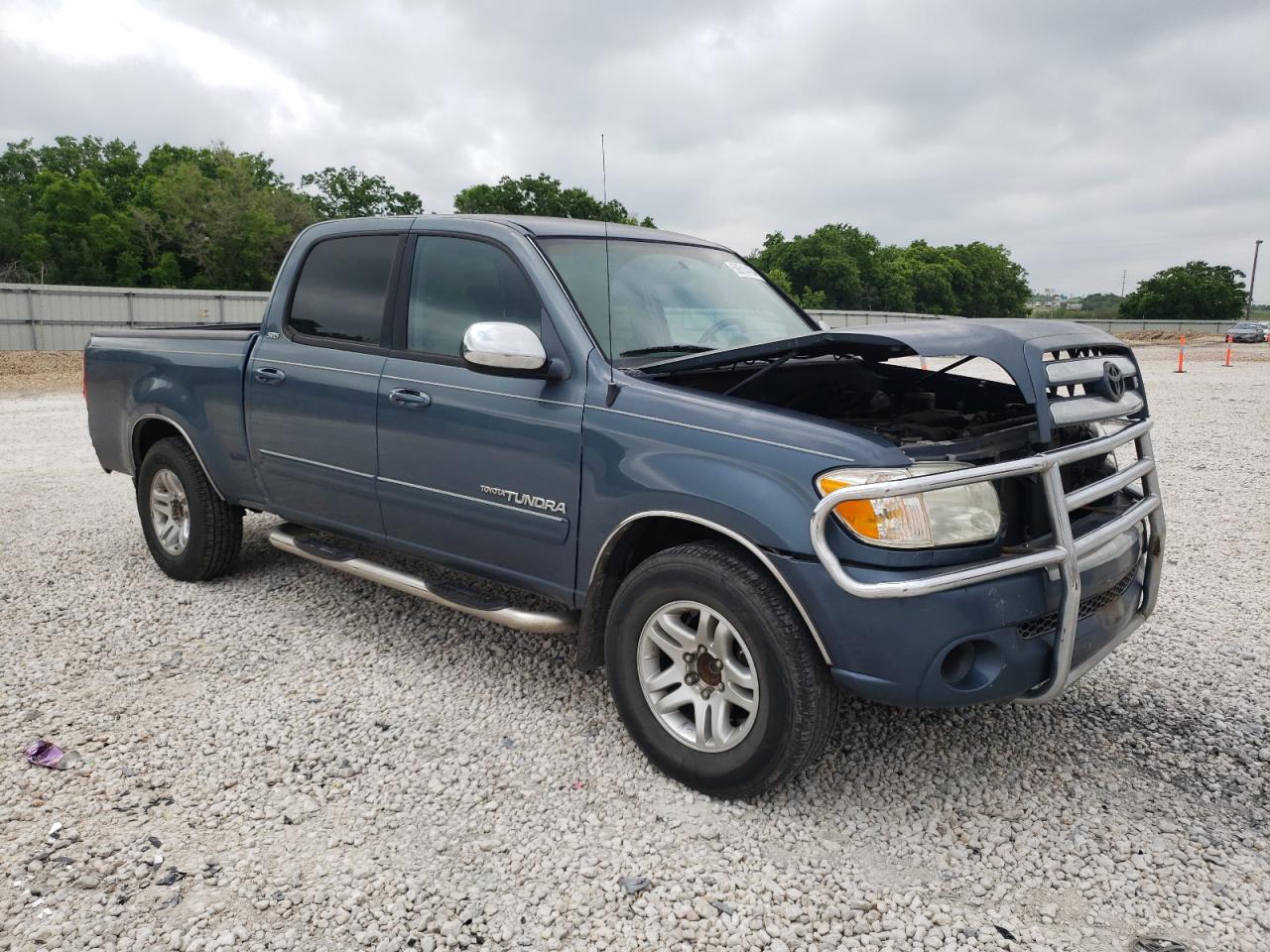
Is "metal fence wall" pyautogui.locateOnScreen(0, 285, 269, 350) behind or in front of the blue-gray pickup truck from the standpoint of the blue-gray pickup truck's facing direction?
behind

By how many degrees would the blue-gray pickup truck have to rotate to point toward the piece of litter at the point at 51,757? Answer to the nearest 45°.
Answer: approximately 135° to its right

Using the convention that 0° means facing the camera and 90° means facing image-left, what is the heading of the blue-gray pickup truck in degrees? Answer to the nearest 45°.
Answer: approximately 315°

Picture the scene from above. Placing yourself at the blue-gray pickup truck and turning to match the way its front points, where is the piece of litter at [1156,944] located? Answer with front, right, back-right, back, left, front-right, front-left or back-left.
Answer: front

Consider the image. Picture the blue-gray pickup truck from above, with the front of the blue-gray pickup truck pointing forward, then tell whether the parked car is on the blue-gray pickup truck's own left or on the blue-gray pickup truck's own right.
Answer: on the blue-gray pickup truck's own left

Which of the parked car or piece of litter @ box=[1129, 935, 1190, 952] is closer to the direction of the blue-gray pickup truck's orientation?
the piece of litter
